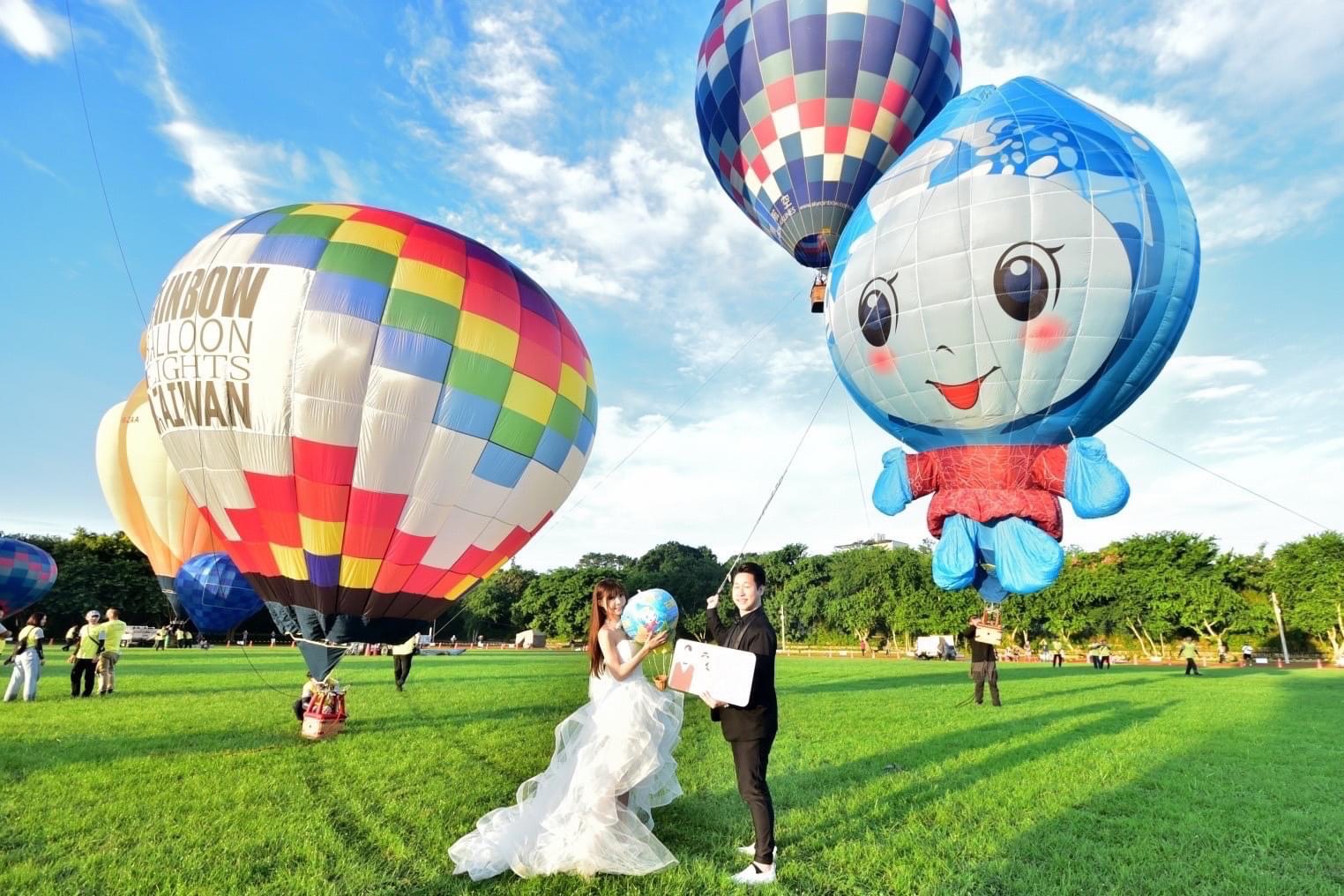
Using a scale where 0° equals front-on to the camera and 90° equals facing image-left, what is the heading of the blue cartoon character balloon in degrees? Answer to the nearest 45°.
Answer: approximately 45°

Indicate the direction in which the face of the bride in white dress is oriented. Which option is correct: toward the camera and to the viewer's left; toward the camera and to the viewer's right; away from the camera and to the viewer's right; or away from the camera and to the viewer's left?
toward the camera and to the viewer's right
